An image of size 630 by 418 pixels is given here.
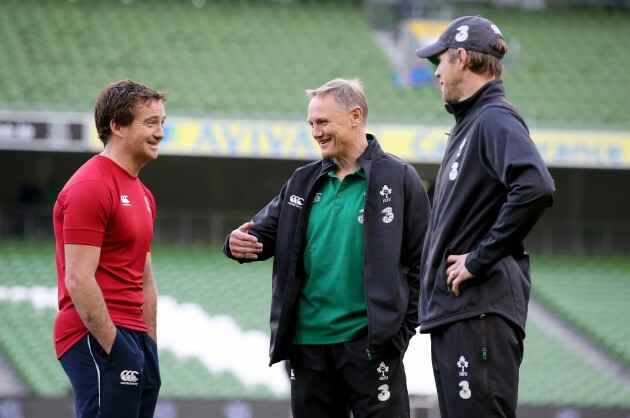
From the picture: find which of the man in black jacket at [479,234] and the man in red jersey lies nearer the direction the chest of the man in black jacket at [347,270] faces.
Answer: the man in red jersey

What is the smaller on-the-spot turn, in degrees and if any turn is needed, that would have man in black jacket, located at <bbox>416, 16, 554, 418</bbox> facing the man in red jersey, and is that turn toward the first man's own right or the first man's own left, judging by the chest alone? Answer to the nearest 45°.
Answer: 0° — they already face them

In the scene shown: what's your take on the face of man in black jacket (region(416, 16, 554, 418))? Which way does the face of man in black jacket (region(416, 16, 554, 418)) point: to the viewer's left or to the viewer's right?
to the viewer's left

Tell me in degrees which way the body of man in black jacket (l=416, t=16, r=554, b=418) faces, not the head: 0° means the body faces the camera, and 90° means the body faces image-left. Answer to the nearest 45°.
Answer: approximately 90°

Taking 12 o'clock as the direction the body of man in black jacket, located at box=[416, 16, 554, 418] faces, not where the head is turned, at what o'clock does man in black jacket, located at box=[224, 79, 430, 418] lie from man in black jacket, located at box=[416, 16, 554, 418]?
man in black jacket, located at box=[224, 79, 430, 418] is roughly at 1 o'clock from man in black jacket, located at box=[416, 16, 554, 418].

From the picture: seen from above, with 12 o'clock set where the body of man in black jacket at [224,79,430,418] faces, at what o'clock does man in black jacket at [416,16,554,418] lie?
man in black jacket at [416,16,554,418] is roughly at 9 o'clock from man in black jacket at [224,79,430,418].
